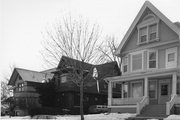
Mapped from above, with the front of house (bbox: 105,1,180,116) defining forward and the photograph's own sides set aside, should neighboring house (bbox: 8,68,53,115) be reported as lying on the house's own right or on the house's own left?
on the house's own right

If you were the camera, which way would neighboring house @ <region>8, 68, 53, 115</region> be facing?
facing the viewer and to the left of the viewer

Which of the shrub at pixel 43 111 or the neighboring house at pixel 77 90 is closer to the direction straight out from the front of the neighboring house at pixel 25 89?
the shrub

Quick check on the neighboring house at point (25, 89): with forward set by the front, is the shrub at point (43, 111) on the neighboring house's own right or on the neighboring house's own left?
on the neighboring house's own left

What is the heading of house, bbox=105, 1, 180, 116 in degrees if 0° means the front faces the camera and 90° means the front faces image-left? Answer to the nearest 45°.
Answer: approximately 45°

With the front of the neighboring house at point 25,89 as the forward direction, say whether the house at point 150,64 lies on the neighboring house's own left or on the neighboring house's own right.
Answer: on the neighboring house's own left

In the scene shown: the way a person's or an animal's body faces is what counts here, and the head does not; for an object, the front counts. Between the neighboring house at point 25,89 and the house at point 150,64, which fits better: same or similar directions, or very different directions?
same or similar directions

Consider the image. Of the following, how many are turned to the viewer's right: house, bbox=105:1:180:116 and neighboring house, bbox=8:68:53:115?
0

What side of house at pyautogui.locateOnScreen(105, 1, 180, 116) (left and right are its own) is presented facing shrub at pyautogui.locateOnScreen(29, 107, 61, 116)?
right
